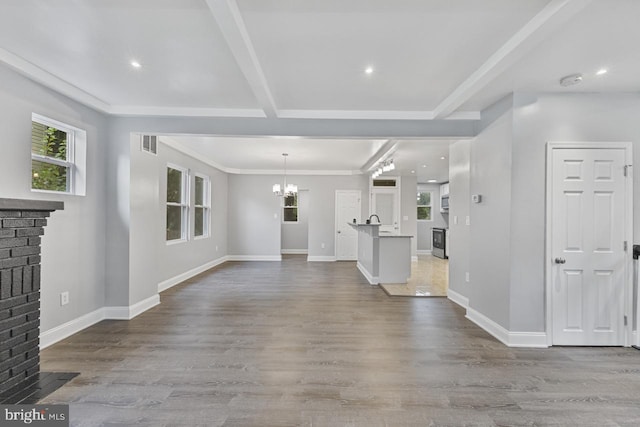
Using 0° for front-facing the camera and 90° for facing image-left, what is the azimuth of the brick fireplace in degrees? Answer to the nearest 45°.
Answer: approximately 315°

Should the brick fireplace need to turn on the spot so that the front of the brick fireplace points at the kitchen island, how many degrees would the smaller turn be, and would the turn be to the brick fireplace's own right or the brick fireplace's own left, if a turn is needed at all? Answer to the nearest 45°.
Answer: approximately 45° to the brick fireplace's own left

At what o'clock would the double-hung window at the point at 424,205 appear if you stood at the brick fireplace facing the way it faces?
The double-hung window is roughly at 10 o'clock from the brick fireplace.

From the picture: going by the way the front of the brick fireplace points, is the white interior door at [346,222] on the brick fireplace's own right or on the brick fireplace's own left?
on the brick fireplace's own left

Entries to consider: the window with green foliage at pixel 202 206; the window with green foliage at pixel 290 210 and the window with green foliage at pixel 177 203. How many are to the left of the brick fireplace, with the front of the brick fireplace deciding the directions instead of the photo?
3

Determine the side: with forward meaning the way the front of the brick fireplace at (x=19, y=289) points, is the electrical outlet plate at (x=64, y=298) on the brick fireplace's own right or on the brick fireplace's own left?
on the brick fireplace's own left

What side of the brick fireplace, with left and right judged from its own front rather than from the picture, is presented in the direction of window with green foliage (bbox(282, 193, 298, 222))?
left

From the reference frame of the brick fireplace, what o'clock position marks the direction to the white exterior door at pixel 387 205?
The white exterior door is roughly at 10 o'clock from the brick fireplace.
